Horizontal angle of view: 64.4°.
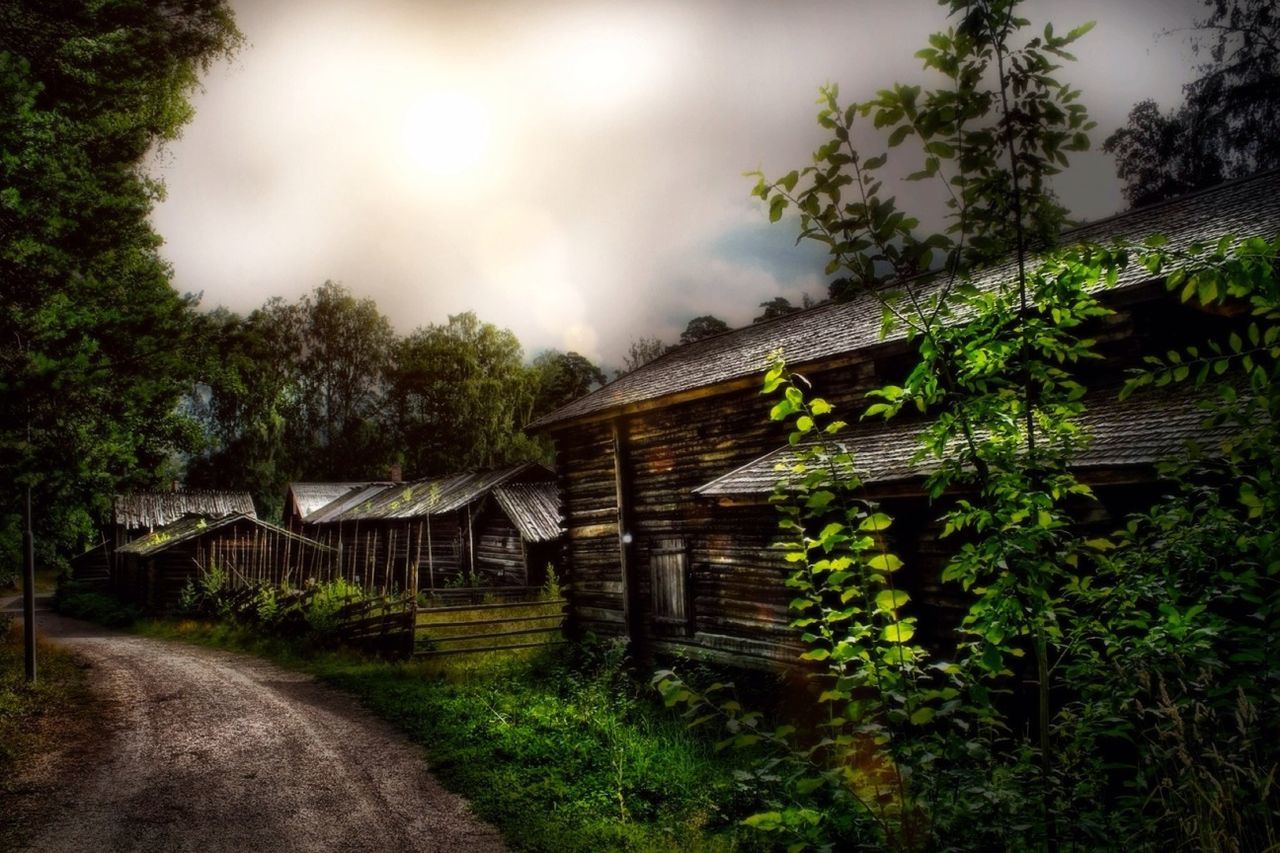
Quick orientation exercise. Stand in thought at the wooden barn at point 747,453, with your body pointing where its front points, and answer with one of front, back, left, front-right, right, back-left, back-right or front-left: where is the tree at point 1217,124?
back

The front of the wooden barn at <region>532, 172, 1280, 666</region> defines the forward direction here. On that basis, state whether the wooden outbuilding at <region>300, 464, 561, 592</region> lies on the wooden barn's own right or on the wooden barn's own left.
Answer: on the wooden barn's own right

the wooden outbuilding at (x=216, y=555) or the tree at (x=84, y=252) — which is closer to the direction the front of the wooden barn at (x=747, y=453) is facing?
the tree

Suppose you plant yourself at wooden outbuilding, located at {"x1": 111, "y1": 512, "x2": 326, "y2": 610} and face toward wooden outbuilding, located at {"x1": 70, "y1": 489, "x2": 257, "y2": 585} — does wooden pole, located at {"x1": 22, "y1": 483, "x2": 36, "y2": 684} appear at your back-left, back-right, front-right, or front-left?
back-left

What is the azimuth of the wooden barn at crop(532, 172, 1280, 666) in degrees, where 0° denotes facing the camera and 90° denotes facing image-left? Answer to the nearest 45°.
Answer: approximately 45°

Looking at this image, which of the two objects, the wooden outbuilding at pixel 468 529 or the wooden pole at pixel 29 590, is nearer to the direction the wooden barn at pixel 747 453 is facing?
the wooden pole

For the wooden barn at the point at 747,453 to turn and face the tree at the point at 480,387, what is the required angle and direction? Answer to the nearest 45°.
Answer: approximately 90° to its right

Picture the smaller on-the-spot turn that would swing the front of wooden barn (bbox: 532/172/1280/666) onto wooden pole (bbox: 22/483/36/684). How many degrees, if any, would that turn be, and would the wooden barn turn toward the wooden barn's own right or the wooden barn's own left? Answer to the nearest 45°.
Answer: approximately 45° to the wooden barn's own right

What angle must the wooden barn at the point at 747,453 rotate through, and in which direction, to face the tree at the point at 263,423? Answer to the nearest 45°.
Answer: approximately 90° to its right
